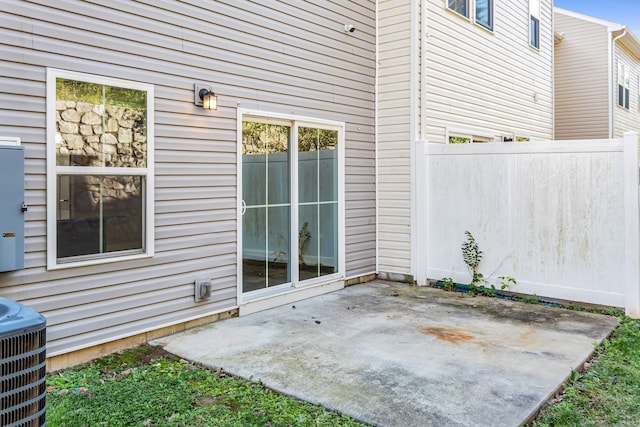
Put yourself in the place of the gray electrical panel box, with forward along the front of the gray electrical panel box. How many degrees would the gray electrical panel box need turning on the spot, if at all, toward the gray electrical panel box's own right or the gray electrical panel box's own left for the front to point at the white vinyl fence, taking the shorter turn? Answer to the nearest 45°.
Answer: approximately 90° to the gray electrical panel box's own left

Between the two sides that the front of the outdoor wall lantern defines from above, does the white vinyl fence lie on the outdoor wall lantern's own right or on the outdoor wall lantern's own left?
on the outdoor wall lantern's own left

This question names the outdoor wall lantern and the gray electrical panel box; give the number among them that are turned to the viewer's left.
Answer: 0

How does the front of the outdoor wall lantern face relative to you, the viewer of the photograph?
facing the viewer and to the right of the viewer

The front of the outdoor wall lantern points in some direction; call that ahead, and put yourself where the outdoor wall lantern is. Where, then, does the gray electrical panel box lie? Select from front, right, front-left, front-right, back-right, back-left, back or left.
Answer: right

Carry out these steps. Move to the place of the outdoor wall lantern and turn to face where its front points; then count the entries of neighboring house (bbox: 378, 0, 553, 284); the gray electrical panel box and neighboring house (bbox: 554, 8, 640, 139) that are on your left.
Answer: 2

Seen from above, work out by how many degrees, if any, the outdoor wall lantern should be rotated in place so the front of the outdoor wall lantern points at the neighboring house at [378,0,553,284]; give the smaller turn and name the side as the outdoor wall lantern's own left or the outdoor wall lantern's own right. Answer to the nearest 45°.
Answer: approximately 90° to the outdoor wall lantern's own left

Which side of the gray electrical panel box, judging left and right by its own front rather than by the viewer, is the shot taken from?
front

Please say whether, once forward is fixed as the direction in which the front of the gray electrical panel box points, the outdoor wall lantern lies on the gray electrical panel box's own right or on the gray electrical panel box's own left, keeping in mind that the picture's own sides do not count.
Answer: on the gray electrical panel box's own left

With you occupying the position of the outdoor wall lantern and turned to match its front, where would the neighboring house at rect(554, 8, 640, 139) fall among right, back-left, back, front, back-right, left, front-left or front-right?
left
